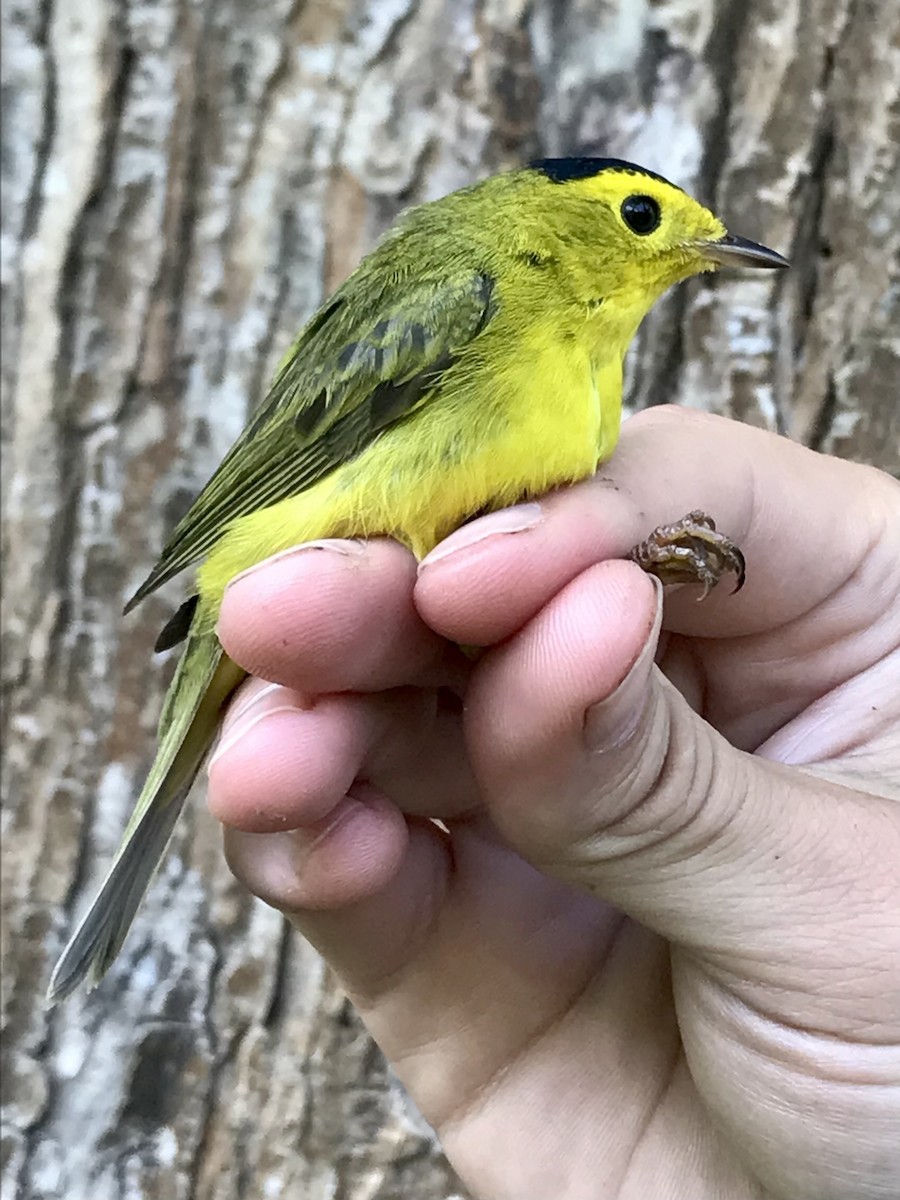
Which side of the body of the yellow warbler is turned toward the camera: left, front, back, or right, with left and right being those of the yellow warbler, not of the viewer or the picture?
right
